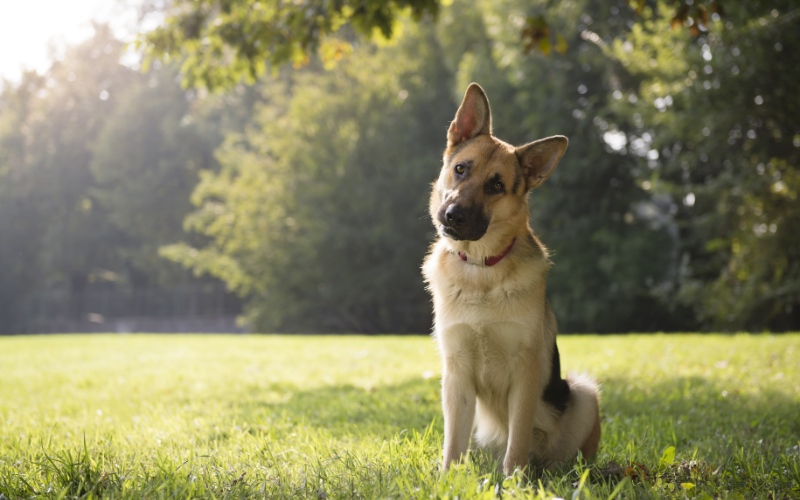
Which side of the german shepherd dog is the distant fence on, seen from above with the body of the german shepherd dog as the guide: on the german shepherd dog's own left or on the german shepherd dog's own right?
on the german shepherd dog's own right

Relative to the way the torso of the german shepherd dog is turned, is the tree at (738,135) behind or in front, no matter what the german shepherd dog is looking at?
behind

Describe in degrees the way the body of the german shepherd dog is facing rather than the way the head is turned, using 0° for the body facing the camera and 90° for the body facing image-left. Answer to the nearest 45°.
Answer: approximately 45°

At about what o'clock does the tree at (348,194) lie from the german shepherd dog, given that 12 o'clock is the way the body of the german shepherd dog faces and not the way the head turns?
The tree is roughly at 4 o'clock from the german shepherd dog.

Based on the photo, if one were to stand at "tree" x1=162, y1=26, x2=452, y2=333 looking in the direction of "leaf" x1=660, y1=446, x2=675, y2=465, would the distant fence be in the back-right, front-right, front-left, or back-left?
back-right

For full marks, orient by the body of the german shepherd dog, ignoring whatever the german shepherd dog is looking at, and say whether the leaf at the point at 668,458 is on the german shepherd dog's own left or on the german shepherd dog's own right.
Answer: on the german shepherd dog's own left
